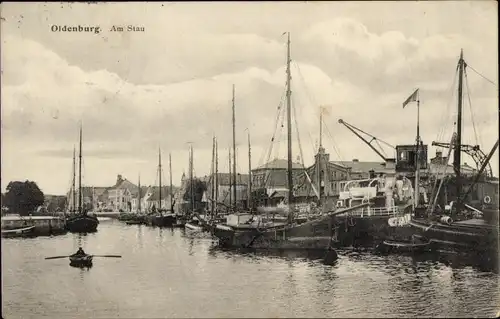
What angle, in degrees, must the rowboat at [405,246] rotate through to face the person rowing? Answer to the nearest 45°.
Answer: approximately 45° to its left

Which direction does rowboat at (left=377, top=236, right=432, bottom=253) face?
to the viewer's left

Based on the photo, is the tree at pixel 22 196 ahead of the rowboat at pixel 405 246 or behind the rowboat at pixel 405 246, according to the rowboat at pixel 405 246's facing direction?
ahead

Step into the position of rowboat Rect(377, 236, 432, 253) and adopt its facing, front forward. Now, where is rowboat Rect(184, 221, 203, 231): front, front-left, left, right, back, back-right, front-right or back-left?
front-right

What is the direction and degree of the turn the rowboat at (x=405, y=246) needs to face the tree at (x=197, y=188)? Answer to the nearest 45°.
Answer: approximately 45° to its right

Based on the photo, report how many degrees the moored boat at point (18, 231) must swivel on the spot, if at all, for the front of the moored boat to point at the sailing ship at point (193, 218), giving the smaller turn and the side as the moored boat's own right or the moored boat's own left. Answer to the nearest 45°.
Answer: approximately 45° to the moored boat's own left

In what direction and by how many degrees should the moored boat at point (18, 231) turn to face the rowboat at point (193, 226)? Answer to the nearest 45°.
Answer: approximately 45° to its left

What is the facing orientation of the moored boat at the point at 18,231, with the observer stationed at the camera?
facing to the right of the viewer

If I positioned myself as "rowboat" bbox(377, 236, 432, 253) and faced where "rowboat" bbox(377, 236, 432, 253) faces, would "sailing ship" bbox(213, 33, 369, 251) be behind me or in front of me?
in front
